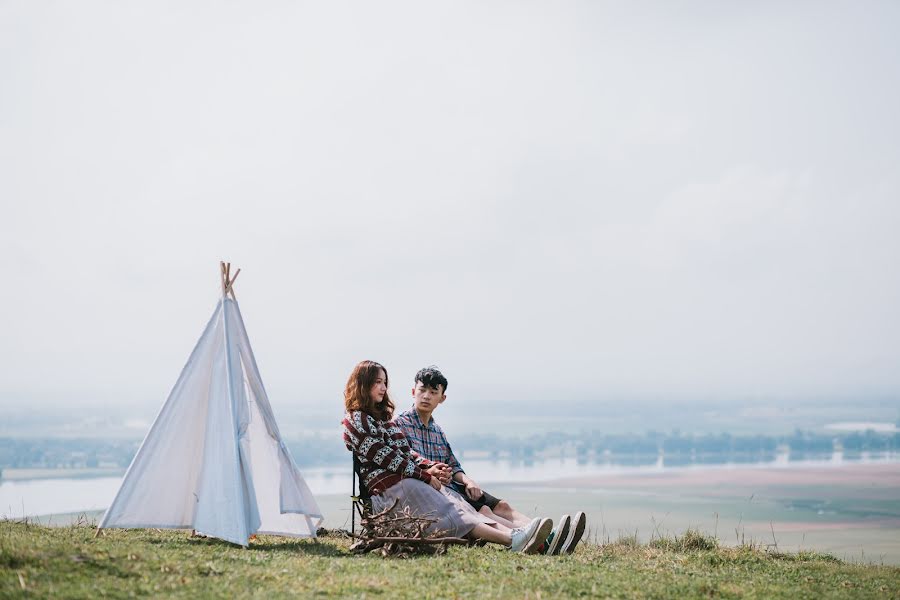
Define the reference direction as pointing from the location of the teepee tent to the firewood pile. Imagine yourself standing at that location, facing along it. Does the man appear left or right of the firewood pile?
left

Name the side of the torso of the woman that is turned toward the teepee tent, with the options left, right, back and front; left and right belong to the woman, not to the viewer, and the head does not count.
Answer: back

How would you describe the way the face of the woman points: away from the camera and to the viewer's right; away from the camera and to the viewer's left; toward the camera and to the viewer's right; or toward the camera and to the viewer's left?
toward the camera and to the viewer's right

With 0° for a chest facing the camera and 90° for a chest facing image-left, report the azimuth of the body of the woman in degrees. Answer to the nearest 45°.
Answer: approximately 270°

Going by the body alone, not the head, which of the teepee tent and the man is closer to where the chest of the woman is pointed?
the man
